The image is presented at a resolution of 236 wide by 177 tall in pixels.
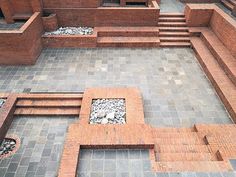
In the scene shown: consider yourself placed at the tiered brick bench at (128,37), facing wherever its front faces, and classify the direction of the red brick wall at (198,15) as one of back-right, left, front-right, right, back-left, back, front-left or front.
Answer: left

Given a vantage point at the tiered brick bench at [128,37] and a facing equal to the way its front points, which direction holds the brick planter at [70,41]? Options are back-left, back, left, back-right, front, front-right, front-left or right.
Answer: right

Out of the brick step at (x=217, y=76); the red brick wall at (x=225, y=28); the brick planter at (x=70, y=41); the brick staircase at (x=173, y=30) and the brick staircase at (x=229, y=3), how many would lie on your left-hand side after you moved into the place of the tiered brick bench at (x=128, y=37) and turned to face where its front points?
4

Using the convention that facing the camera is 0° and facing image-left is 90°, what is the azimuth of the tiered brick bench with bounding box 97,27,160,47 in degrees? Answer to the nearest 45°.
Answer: approximately 0°

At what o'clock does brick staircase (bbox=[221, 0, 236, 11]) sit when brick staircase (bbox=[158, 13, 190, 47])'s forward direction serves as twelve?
brick staircase (bbox=[221, 0, 236, 11]) is roughly at 8 o'clock from brick staircase (bbox=[158, 13, 190, 47]).

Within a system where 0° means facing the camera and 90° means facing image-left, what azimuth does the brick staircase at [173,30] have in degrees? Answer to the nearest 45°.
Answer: approximately 0°

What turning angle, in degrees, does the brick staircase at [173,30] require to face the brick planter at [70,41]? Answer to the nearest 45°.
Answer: approximately 45° to its right

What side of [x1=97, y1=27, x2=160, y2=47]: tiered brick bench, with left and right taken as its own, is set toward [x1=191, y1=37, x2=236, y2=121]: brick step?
left
